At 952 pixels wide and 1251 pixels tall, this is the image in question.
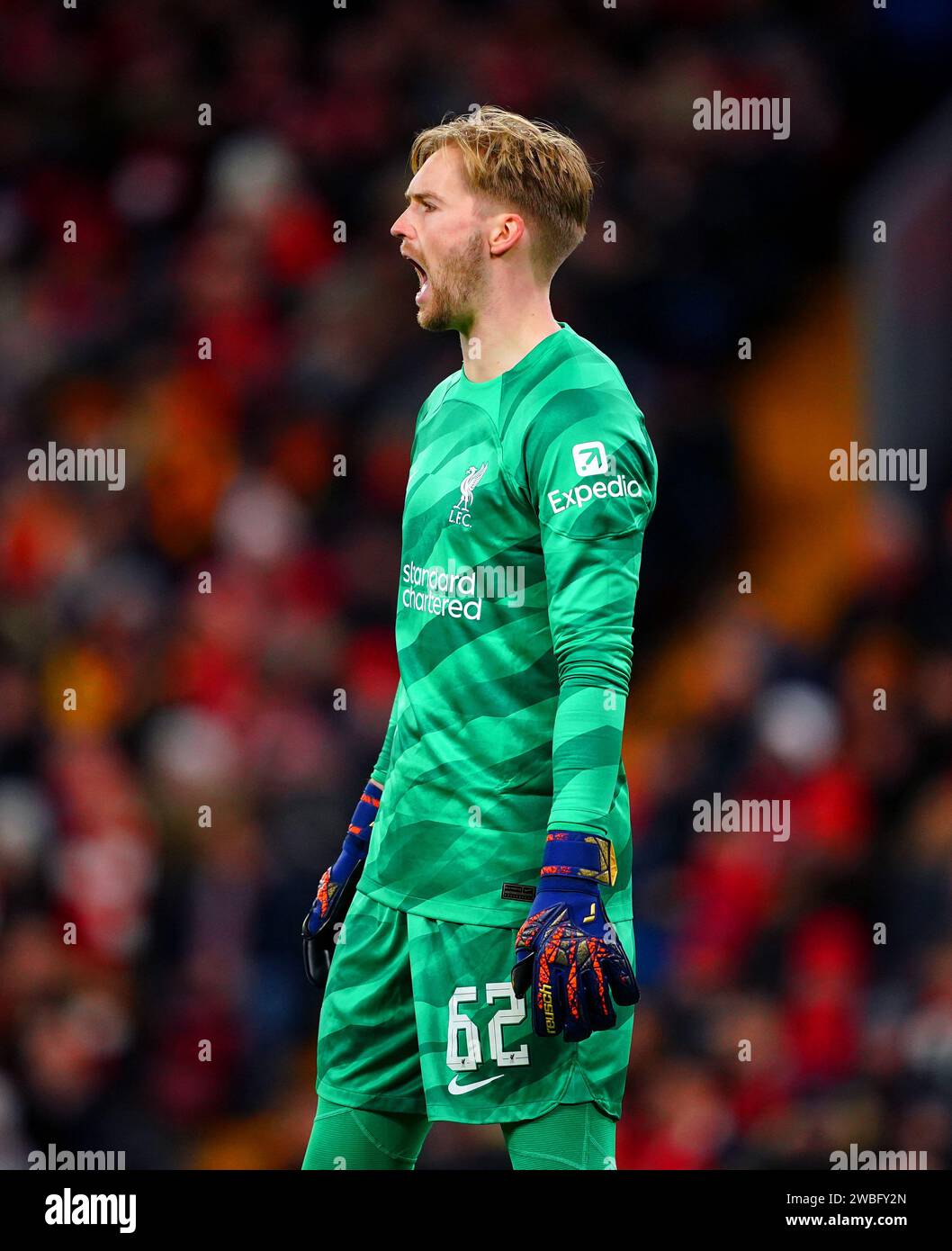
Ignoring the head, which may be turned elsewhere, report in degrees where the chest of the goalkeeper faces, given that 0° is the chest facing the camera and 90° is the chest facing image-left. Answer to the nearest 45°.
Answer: approximately 45°

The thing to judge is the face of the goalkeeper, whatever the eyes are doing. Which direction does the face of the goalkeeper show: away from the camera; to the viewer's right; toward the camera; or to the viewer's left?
to the viewer's left
